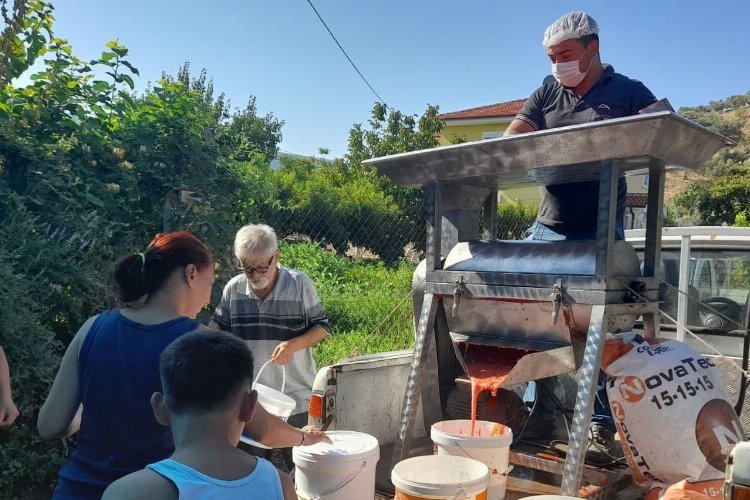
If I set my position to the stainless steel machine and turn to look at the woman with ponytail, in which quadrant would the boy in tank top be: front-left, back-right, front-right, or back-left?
front-left

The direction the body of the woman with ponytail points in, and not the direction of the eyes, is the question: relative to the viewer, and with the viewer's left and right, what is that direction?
facing away from the viewer and to the right of the viewer

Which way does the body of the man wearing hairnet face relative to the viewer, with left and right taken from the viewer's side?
facing the viewer and to the left of the viewer

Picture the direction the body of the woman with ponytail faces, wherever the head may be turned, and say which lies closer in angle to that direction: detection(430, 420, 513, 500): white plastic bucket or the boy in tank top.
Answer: the white plastic bucket

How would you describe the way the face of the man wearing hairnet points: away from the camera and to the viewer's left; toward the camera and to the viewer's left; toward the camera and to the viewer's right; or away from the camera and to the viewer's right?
toward the camera and to the viewer's left

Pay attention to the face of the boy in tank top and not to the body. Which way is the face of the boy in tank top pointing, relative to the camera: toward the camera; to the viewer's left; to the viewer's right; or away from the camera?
away from the camera

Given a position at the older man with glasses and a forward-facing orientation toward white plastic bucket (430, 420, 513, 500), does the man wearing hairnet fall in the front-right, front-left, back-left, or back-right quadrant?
front-left

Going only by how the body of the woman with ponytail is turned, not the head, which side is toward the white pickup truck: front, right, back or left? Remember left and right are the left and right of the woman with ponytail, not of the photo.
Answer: front

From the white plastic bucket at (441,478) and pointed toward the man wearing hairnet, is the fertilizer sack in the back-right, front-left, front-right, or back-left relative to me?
front-right

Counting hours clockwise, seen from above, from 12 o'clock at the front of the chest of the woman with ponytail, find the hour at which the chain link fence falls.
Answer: The chain link fence is roughly at 11 o'clock from the woman with ponytail.

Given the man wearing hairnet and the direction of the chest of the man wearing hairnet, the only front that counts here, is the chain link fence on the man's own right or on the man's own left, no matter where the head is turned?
on the man's own right

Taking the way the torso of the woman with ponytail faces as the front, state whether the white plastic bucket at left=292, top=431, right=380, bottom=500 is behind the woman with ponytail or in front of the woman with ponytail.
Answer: in front

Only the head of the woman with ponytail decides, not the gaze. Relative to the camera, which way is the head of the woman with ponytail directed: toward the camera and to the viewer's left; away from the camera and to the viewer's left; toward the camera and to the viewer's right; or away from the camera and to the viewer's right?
away from the camera and to the viewer's right
